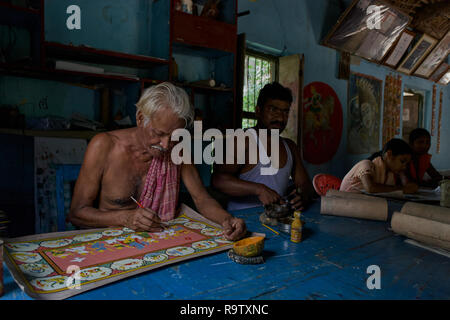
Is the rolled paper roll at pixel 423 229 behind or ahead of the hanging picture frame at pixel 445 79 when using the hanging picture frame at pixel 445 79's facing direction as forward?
ahead

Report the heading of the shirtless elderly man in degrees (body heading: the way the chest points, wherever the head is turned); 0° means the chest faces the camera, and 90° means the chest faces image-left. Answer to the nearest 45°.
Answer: approximately 315°

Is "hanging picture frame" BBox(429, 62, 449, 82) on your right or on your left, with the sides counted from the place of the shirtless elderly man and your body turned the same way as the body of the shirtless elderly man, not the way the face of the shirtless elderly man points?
on your left

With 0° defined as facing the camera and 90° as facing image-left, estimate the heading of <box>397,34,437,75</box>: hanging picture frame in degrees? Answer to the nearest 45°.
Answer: approximately 45°

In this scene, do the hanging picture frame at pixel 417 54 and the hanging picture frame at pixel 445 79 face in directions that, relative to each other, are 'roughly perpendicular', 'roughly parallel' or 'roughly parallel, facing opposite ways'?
roughly parallel

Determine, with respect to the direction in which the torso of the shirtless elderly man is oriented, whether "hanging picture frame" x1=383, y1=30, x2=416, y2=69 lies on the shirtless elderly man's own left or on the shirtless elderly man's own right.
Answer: on the shirtless elderly man's own left

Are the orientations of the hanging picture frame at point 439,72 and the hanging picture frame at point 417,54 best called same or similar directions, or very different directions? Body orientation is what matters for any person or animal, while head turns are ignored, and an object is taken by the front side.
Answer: same or similar directions

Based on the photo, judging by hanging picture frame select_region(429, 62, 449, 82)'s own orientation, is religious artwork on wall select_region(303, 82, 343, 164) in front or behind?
in front

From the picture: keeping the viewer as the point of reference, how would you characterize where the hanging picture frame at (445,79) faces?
facing the viewer and to the left of the viewer

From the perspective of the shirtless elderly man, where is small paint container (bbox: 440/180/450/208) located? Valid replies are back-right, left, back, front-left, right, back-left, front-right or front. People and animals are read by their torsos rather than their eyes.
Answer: front-left
